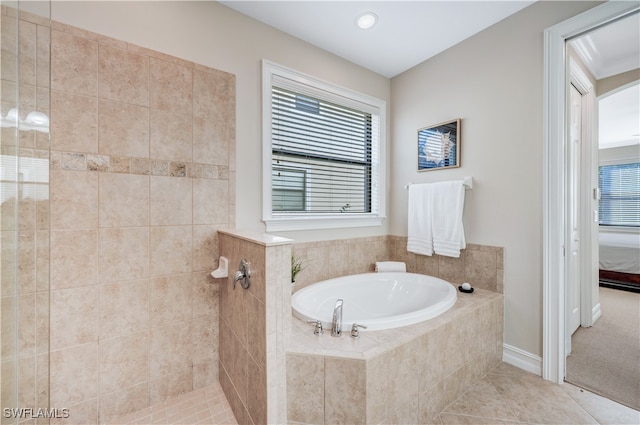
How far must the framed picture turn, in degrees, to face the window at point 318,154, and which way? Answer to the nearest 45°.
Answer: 0° — it already faces it

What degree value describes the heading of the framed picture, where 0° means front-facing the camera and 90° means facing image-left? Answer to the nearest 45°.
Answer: approximately 45°

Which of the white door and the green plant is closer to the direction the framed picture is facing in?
the green plant

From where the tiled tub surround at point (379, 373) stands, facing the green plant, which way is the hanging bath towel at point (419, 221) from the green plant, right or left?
right

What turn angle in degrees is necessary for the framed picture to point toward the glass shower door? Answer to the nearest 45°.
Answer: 0° — it already faces it

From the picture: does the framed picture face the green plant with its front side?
yes

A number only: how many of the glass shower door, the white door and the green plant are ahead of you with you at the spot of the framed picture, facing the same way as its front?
2
